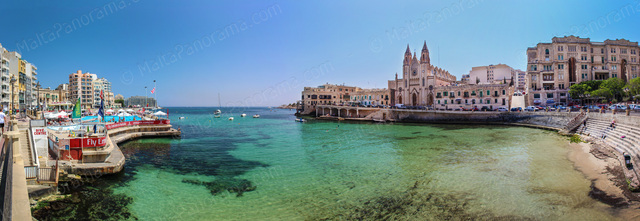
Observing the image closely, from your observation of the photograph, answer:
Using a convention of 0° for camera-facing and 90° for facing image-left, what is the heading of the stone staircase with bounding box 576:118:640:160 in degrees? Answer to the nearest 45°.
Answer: approximately 45°

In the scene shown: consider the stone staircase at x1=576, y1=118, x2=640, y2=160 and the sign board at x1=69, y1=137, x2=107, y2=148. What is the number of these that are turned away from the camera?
0

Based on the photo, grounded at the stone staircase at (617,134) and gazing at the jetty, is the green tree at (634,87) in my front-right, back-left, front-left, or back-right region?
back-right

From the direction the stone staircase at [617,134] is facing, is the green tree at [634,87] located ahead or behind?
behind

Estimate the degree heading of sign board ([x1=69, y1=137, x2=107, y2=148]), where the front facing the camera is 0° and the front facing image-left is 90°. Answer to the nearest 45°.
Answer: approximately 0°

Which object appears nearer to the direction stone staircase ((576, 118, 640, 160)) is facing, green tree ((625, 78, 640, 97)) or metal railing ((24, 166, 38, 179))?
the metal railing

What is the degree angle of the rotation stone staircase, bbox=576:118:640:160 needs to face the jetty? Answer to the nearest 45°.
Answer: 0° — it already faces it
